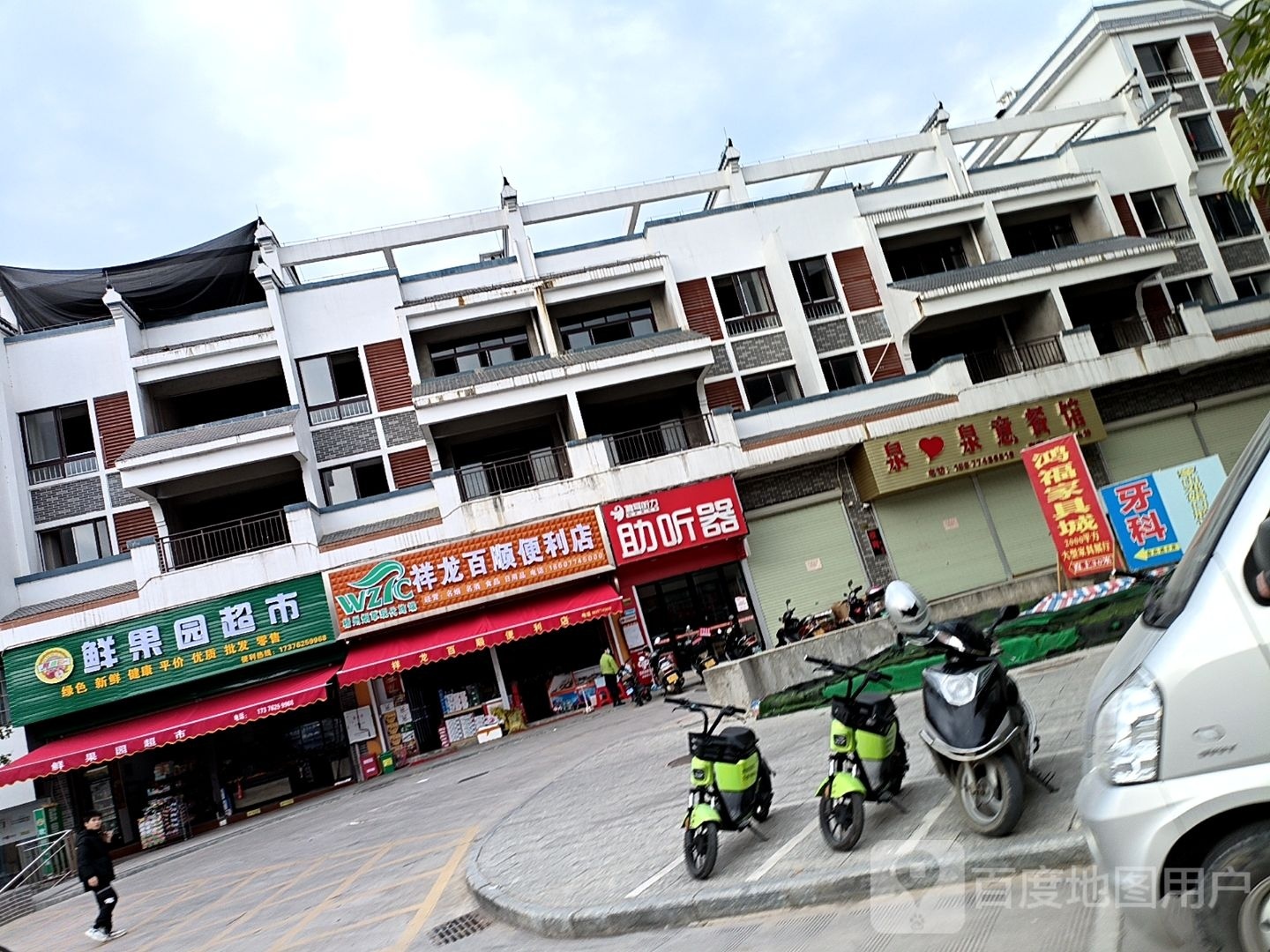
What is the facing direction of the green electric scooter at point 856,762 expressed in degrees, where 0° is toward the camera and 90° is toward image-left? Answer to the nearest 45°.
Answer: approximately 45°

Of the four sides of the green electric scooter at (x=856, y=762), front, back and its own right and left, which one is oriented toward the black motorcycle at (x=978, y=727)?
left

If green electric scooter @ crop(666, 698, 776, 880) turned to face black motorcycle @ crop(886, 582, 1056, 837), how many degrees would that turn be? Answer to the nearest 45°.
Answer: approximately 90° to its left

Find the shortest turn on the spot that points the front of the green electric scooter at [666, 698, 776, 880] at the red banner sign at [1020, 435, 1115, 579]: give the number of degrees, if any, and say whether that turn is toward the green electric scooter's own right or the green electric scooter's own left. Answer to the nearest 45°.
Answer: approximately 180°

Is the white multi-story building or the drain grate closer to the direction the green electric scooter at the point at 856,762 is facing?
the drain grate

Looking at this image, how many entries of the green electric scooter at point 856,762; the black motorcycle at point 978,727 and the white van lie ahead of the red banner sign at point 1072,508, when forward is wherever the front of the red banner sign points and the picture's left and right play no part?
3

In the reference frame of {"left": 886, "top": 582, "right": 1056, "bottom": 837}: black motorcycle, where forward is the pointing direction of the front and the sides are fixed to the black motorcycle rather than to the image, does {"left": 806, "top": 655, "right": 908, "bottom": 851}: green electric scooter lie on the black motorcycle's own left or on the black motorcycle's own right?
on the black motorcycle's own right

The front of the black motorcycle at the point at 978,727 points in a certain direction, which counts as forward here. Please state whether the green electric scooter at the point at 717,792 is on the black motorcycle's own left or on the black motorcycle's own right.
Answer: on the black motorcycle's own right

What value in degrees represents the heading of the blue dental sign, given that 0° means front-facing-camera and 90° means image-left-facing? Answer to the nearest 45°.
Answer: approximately 0°
